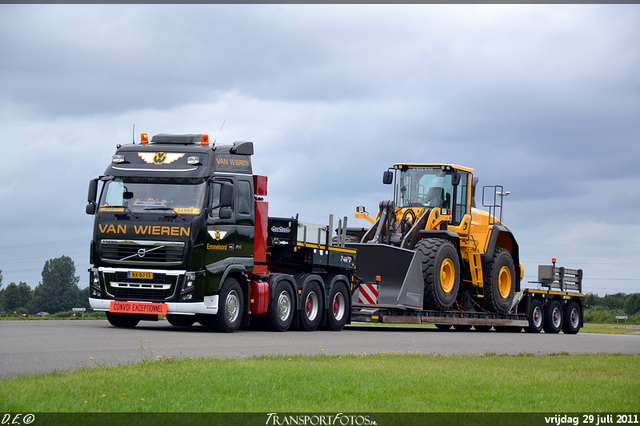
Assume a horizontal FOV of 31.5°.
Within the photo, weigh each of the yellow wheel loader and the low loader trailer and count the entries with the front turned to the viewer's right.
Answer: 0

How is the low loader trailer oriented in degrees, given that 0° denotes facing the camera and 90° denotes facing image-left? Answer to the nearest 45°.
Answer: approximately 45°

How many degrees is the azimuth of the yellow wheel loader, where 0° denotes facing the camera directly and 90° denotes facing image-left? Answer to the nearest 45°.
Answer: approximately 45°
